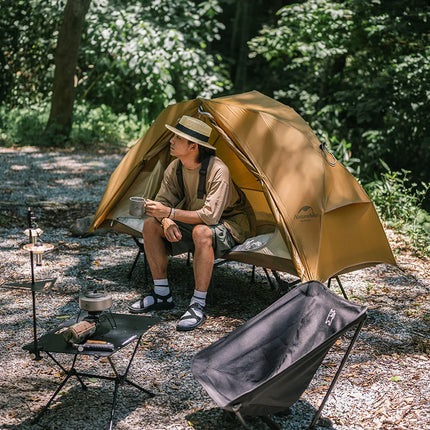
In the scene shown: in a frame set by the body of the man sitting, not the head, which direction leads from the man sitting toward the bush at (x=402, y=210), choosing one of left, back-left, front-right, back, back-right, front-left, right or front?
back

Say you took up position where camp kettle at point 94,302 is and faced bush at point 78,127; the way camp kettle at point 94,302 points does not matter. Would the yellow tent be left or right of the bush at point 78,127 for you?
right

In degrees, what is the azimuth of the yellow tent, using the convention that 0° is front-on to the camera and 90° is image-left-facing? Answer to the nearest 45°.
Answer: approximately 45°

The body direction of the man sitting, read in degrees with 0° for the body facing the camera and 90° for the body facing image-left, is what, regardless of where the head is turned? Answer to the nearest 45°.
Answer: approximately 45°

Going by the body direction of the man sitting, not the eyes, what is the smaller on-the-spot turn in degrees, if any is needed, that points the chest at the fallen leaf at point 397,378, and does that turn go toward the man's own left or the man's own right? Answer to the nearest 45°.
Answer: approximately 90° to the man's own left

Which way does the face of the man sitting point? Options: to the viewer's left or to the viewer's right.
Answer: to the viewer's left
